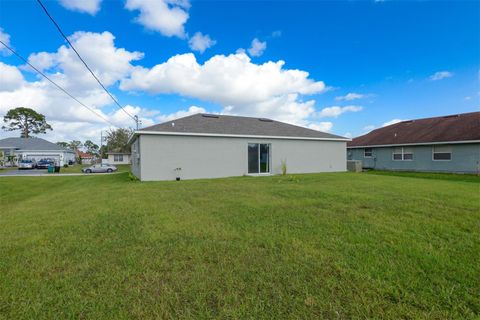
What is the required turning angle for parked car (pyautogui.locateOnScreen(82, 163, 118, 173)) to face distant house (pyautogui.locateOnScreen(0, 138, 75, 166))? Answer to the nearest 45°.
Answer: approximately 45° to its right

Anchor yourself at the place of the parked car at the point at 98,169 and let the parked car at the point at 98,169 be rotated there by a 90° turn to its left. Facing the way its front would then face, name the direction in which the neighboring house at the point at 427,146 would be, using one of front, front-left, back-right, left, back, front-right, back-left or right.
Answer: front-left

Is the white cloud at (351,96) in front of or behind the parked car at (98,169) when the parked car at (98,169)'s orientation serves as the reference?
behind

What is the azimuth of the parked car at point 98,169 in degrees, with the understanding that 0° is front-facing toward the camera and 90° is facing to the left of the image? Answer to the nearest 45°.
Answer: approximately 90°
